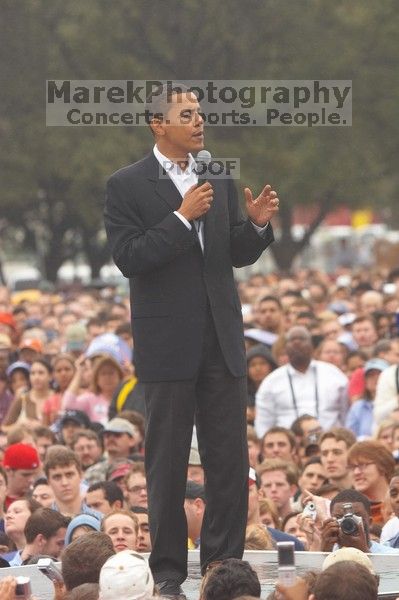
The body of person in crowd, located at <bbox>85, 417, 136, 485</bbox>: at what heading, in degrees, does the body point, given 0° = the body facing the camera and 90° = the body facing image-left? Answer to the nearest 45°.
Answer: approximately 45°

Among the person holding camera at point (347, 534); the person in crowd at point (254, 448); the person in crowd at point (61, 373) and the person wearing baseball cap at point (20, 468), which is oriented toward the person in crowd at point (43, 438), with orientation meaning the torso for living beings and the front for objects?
the person in crowd at point (61, 373)

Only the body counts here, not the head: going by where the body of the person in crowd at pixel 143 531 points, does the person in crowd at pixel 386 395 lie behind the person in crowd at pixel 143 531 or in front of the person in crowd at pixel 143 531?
behind

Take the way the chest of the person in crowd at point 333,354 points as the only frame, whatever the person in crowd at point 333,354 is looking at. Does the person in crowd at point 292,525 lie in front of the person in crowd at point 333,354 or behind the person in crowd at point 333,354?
in front

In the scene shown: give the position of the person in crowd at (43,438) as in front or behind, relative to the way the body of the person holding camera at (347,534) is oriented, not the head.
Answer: behind

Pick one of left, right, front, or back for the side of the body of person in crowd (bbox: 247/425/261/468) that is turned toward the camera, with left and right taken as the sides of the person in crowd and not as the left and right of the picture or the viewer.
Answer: front

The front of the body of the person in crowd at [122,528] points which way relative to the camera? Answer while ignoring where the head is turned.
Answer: toward the camera

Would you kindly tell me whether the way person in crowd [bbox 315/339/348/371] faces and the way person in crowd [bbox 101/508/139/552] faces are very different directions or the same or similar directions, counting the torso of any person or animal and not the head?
same or similar directions

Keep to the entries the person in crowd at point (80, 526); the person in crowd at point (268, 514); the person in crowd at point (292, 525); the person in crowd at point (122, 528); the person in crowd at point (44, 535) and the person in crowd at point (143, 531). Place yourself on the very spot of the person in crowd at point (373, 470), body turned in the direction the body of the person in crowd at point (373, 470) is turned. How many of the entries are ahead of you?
6

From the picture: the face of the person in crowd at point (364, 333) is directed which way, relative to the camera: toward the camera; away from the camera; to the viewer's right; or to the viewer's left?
toward the camera

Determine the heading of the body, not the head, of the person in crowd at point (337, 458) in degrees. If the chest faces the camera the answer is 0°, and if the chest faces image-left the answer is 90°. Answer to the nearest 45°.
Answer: approximately 45°

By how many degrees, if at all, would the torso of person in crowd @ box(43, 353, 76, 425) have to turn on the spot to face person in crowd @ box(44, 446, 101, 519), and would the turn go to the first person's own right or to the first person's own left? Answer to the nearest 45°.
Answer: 0° — they already face them

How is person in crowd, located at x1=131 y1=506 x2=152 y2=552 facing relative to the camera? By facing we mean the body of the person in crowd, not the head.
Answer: toward the camera

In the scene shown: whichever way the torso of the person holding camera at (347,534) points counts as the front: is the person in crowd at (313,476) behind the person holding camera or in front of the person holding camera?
behind

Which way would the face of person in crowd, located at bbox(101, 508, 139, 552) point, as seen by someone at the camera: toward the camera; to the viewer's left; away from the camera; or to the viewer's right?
toward the camera

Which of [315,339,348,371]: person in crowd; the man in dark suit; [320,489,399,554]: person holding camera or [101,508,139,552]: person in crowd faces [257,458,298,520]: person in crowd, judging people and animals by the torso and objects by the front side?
[315,339,348,371]: person in crowd

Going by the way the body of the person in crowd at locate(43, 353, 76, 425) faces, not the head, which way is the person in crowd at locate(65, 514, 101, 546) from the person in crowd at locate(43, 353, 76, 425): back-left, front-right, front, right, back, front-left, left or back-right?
front

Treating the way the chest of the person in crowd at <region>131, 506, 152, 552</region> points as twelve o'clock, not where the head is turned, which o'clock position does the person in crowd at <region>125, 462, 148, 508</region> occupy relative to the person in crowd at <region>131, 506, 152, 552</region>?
the person in crowd at <region>125, 462, 148, 508</region> is roughly at 6 o'clock from the person in crowd at <region>131, 506, 152, 552</region>.

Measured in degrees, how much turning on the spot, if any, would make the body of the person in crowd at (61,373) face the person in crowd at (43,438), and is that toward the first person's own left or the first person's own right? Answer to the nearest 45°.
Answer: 0° — they already face them

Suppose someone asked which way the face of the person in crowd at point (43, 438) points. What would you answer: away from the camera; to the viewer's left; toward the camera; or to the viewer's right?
toward the camera

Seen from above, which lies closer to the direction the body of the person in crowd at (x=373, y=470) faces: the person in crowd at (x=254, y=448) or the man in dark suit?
the man in dark suit
